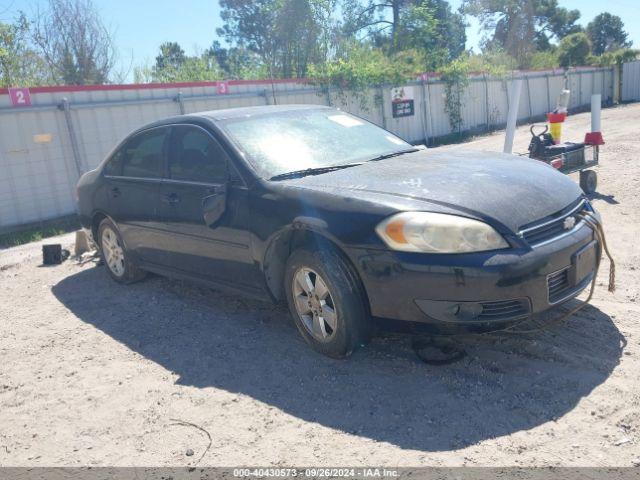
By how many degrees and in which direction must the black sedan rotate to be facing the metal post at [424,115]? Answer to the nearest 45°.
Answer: approximately 135° to its left

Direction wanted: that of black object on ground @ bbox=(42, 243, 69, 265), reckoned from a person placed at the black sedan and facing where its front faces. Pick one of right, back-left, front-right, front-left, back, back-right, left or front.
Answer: back

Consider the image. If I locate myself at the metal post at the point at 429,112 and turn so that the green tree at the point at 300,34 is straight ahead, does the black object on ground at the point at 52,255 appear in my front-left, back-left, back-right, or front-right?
back-left

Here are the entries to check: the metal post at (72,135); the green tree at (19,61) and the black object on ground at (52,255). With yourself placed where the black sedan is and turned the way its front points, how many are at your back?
3

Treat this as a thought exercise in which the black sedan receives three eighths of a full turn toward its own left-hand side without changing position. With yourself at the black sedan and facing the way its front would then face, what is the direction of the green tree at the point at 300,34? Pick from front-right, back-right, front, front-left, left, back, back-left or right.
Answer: front

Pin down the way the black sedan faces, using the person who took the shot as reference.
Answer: facing the viewer and to the right of the viewer

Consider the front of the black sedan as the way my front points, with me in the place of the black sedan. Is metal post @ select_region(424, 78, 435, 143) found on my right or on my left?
on my left

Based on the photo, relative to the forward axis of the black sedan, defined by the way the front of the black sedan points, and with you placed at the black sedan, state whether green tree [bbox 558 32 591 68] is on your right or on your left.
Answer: on your left

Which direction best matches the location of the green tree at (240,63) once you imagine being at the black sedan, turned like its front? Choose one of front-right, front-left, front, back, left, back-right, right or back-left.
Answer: back-left

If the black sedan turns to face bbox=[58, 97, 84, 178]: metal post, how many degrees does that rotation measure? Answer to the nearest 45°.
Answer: approximately 180°

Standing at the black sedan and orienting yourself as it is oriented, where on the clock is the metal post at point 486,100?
The metal post is roughly at 8 o'clock from the black sedan.

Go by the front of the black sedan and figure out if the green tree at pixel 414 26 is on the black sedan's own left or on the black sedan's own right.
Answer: on the black sedan's own left

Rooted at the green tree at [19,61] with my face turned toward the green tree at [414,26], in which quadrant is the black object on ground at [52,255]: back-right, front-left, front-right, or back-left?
back-right

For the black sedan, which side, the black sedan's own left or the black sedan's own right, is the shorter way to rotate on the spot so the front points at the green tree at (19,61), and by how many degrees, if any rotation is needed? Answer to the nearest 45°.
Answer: approximately 180°
